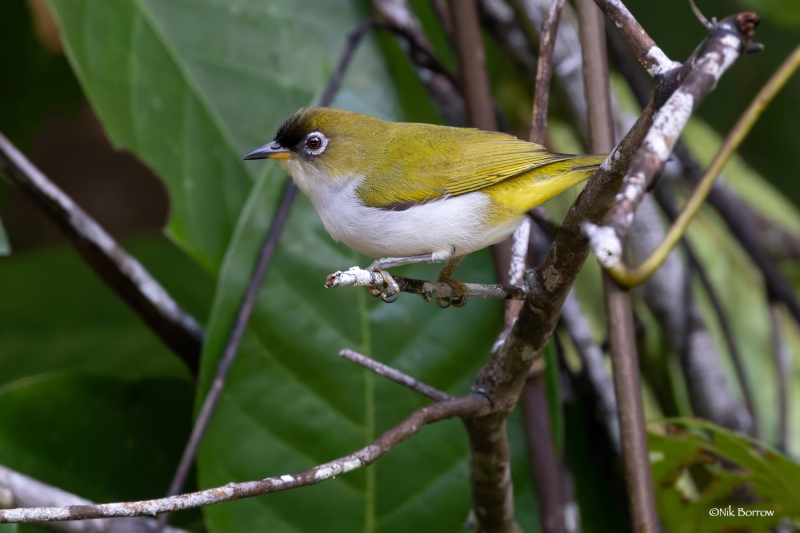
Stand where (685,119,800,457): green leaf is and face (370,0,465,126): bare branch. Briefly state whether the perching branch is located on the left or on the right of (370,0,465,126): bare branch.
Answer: left

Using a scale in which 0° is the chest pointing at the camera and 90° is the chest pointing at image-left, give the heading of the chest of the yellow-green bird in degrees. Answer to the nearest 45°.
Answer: approximately 90°

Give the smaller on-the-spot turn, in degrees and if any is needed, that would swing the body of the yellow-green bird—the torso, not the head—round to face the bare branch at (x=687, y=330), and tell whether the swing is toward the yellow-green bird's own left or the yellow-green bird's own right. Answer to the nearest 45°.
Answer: approximately 135° to the yellow-green bird's own right
